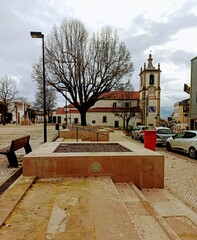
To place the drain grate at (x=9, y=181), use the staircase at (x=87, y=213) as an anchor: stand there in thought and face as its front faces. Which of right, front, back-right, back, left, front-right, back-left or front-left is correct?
back-left
